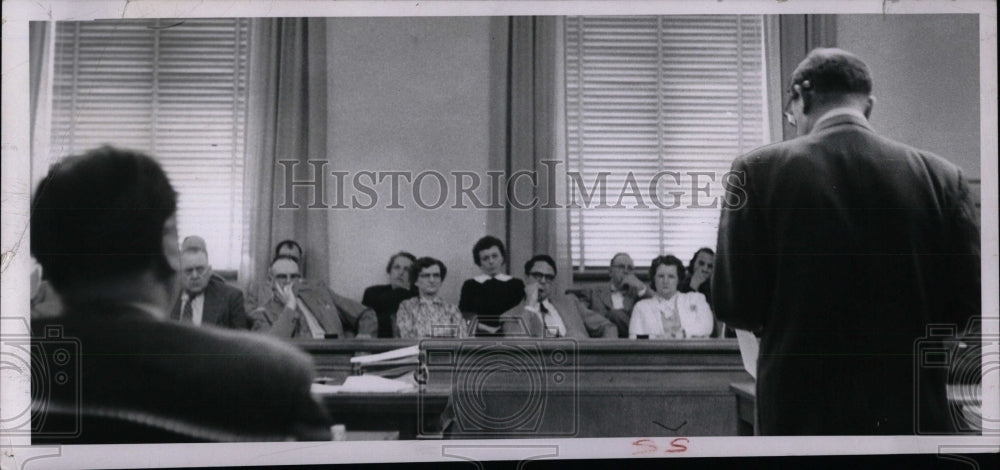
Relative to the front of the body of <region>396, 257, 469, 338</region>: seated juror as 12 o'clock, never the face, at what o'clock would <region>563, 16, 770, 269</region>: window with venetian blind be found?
The window with venetian blind is roughly at 9 o'clock from the seated juror.

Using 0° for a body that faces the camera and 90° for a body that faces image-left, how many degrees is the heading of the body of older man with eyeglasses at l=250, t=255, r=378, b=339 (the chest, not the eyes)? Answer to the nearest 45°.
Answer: approximately 0°

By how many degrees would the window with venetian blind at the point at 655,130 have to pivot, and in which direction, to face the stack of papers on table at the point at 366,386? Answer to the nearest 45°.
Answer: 0° — it already faces it

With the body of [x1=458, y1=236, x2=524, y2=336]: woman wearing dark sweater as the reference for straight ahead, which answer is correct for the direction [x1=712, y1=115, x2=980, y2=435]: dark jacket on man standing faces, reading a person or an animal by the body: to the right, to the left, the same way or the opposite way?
the opposite way

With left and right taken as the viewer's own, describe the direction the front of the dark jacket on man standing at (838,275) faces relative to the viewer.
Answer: facing away from the viewer
